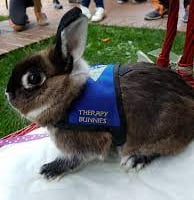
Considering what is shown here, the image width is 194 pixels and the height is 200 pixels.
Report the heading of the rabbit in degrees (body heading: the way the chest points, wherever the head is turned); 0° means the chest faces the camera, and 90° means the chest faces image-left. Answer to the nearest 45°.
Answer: approximately 90°

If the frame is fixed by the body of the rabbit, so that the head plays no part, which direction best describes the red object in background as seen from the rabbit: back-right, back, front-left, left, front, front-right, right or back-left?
back-right
